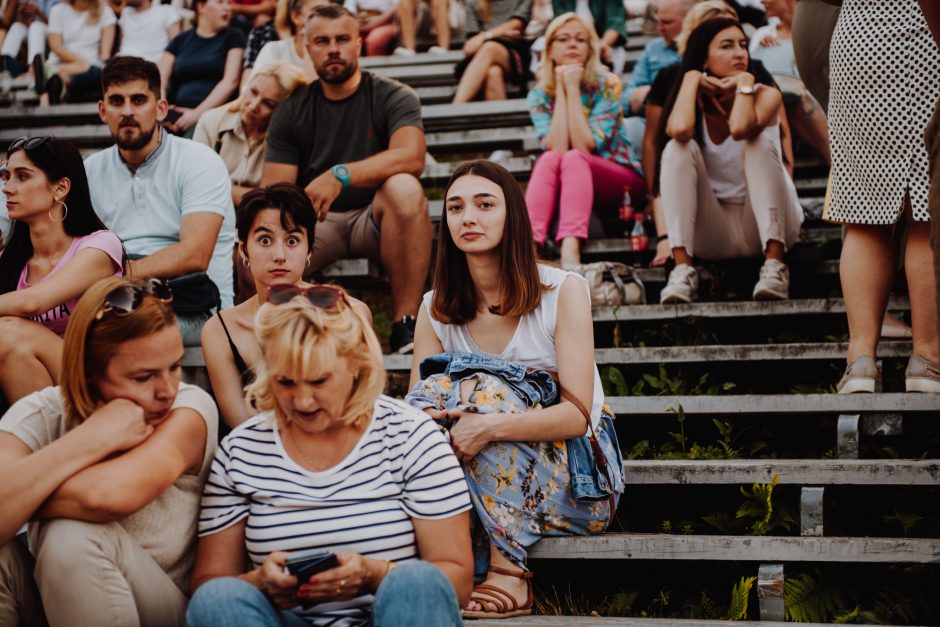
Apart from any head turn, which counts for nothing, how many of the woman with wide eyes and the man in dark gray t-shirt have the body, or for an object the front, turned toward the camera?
2

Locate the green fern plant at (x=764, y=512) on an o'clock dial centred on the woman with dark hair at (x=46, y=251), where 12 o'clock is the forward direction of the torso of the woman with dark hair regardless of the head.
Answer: The green fern plant is roughly at 9 o'clock from the woman with dark hair.

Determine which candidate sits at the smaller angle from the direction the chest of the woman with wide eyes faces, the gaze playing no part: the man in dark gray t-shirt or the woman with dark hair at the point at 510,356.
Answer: the woman with dark hair

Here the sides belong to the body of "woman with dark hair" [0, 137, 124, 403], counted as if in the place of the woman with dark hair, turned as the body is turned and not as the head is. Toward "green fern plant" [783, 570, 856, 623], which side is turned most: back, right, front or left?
left
